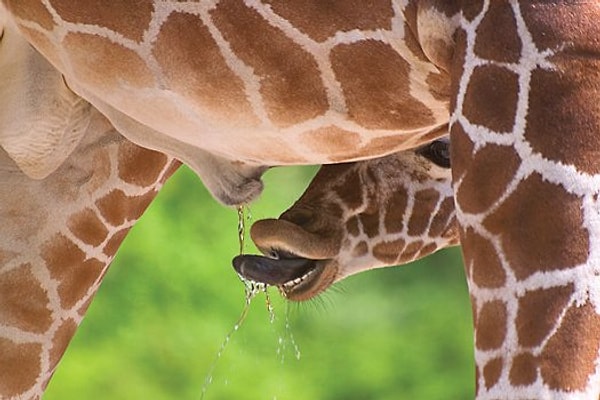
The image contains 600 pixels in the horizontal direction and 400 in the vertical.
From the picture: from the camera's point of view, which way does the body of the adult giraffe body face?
to the viewer's right
